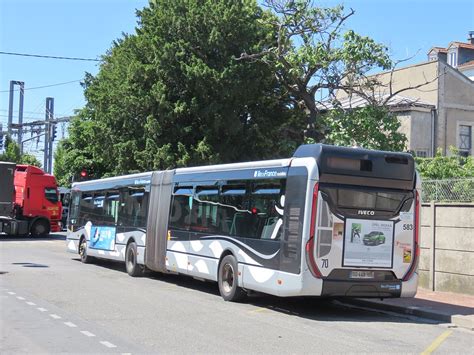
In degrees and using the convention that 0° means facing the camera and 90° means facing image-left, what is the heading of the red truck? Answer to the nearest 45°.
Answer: approximately 270°
